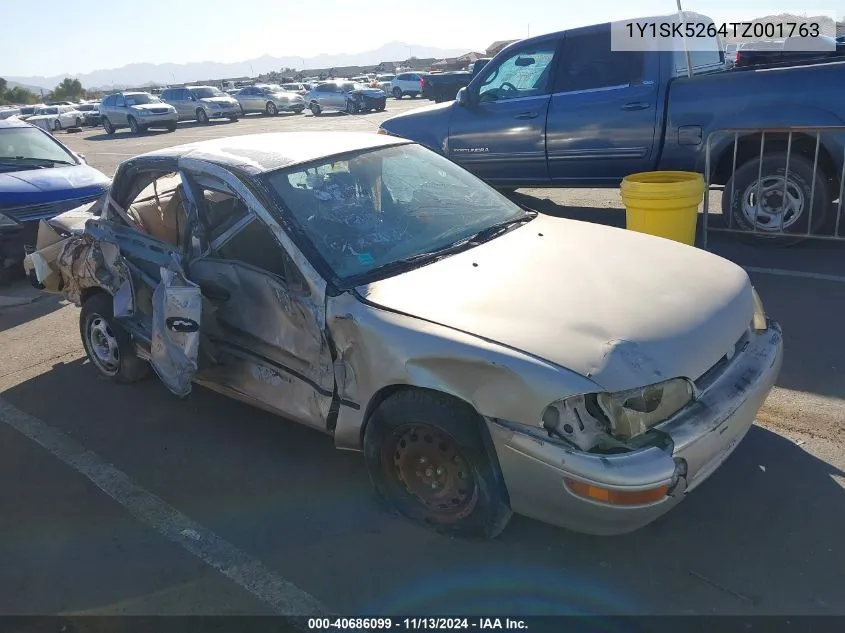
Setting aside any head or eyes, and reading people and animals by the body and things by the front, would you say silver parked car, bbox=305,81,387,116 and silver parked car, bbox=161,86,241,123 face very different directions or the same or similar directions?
same or similar directions

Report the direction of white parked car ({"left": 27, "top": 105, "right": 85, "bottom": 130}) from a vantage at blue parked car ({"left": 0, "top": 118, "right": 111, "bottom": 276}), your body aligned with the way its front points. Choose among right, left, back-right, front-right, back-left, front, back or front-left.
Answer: back-left

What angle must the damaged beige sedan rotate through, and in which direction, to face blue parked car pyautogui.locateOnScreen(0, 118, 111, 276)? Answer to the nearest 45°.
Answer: approximately 180°

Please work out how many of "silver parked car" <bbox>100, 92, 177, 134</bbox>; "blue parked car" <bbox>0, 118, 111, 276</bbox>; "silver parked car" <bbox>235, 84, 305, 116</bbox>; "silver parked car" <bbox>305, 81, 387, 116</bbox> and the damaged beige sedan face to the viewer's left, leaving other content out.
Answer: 0

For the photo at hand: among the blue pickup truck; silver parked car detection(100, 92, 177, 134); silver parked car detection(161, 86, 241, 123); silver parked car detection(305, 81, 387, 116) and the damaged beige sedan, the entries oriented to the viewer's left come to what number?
1

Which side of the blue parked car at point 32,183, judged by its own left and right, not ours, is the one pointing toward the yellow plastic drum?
front

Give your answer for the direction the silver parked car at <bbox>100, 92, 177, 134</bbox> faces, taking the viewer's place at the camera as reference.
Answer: facing the viewer and to the right of the viewer

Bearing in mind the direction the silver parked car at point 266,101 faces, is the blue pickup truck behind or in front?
in front

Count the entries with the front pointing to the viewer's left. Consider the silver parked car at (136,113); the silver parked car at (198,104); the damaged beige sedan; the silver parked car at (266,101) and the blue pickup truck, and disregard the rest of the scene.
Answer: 1

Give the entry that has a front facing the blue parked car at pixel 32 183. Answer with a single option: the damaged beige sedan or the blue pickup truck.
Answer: the blue pickup truck

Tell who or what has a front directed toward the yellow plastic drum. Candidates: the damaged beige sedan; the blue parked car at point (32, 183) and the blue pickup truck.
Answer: the blue parked car

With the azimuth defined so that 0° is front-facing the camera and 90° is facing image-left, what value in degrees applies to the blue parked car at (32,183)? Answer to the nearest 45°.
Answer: approximately 315°

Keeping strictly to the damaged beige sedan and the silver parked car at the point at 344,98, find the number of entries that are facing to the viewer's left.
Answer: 0

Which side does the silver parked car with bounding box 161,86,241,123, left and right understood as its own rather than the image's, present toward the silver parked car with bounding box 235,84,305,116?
left

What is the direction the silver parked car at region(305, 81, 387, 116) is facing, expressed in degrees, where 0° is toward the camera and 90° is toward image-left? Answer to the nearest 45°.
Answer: approximately 315°

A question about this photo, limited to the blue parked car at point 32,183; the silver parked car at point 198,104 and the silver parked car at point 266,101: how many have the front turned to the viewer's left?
0

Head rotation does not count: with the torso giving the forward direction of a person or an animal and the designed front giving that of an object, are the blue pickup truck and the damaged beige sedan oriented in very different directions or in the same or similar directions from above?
very different directions

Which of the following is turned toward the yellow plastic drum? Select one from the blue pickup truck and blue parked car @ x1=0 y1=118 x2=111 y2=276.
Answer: the blue parked car

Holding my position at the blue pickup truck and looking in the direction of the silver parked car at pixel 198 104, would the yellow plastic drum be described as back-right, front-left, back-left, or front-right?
back-left
